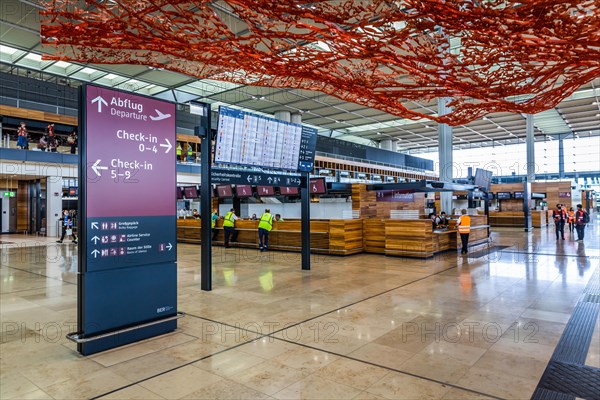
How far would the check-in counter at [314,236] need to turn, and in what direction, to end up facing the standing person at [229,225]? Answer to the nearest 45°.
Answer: approximately 90° to its right

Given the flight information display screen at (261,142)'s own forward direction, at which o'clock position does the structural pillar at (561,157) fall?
The structural pillar is roughly at 9 o'clock from the flight information display screen.

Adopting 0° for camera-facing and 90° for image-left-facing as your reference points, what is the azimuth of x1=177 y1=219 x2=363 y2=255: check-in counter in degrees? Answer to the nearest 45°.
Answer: approximately 45°

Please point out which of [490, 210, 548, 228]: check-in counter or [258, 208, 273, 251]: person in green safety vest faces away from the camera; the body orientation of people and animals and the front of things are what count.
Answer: the person in green safety vest

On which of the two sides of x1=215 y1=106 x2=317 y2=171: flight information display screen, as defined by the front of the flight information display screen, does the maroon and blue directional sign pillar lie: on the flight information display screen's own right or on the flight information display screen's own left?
on the flight information display screen's own right

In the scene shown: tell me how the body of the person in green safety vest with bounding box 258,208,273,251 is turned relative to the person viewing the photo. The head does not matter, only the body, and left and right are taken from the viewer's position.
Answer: facing away from the viewer

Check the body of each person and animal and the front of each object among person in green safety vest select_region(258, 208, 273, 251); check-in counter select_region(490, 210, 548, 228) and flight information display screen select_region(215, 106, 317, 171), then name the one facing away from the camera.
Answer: the person in green safety vest

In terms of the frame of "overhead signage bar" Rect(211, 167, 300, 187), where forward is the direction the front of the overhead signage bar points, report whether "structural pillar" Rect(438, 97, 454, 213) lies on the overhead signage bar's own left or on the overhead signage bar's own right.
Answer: on the overhead signage bar's own left
